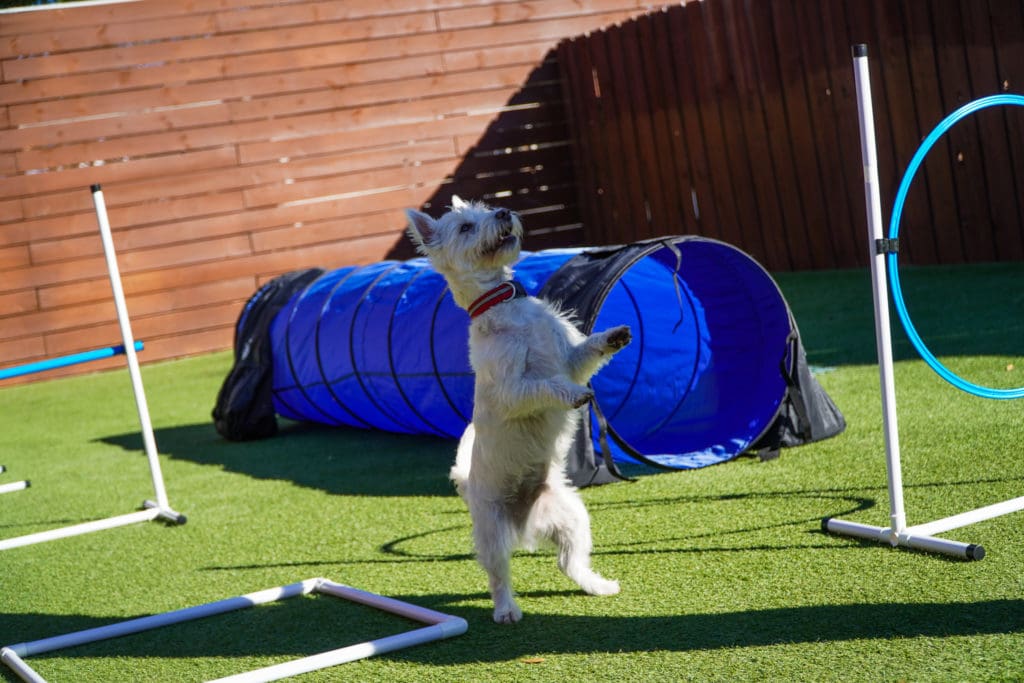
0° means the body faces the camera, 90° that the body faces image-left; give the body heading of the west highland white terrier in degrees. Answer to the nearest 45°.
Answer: approximately 315°

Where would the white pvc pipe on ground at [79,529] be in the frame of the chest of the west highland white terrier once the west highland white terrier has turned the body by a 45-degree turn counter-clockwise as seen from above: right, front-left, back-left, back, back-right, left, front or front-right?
back-left

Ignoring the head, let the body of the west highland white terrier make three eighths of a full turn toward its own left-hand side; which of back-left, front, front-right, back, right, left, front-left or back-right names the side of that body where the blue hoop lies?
right

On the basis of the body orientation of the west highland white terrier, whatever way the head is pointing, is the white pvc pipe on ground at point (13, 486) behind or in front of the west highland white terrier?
behind

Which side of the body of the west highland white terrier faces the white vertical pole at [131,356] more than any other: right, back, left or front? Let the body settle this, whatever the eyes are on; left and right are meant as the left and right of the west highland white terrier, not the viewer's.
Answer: back

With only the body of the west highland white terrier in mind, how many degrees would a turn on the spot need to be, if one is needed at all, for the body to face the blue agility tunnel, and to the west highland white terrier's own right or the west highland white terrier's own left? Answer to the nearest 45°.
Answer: approximately 135° to the west highland white terrier's own left

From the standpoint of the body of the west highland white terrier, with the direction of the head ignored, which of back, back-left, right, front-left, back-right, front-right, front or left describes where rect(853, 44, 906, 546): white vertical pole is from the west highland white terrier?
front-left

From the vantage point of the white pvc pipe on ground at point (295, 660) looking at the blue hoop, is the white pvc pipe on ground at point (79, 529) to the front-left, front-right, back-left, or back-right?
back-left
